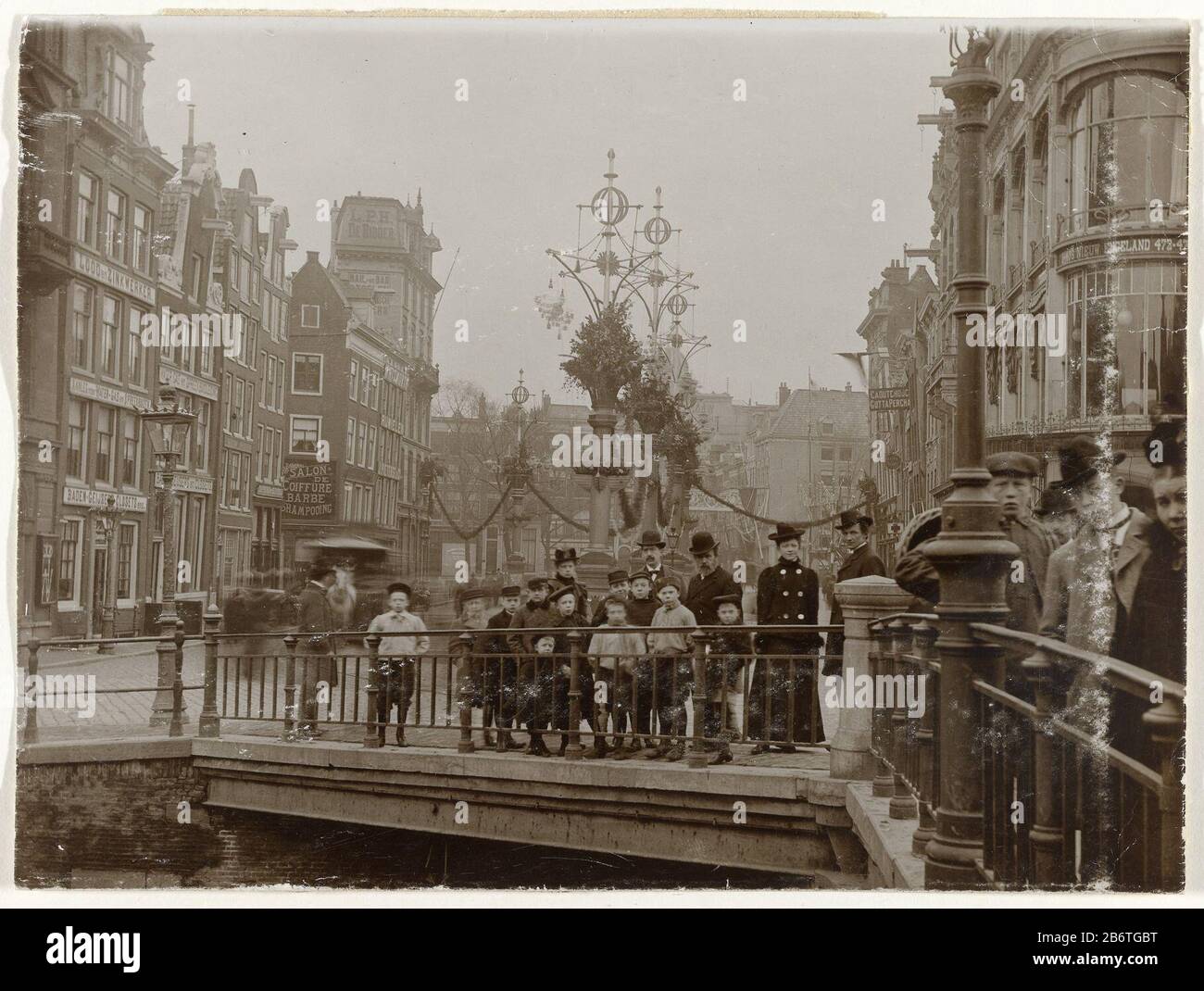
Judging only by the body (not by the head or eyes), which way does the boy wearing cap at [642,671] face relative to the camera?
toward the camera

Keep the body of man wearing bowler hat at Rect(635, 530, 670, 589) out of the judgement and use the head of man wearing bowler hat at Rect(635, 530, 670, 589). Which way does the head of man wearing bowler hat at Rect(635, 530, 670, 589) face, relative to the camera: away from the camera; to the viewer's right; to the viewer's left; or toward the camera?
toward the camera

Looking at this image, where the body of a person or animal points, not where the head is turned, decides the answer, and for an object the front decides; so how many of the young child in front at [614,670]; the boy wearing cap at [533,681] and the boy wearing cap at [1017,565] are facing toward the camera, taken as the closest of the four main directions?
3

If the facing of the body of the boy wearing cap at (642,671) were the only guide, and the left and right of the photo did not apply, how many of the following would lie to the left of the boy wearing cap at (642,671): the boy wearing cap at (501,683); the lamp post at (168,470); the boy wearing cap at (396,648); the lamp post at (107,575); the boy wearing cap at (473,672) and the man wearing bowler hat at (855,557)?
1

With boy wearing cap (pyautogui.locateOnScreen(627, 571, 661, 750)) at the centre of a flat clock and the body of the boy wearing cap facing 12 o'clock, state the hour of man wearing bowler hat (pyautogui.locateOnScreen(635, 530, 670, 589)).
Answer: The man wearing bowler hat is roughly at 6 o'clock from the boy wearing cap.

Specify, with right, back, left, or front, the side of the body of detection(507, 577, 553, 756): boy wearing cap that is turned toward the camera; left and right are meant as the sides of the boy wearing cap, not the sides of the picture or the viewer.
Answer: front

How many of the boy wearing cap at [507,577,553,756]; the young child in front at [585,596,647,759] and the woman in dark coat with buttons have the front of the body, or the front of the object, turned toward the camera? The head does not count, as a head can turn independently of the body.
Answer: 3

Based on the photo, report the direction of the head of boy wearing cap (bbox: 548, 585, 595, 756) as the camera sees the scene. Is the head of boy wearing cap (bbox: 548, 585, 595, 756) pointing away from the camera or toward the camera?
toward the camera

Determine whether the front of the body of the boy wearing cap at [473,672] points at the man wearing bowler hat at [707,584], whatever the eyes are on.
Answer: no

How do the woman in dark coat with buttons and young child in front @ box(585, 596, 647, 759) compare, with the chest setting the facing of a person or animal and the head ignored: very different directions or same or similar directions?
same or similar directions

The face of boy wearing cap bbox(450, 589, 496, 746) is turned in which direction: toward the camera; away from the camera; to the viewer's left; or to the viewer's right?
toward the camera

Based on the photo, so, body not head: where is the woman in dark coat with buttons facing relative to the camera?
toward the camera

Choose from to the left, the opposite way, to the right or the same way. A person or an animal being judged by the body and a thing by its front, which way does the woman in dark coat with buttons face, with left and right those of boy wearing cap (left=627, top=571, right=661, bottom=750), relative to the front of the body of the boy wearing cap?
the same way
